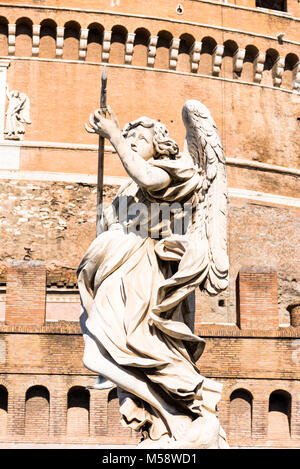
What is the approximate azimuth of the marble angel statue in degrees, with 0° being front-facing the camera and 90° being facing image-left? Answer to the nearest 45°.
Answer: approximately 45°

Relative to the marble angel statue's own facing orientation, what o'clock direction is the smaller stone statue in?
The smaller stone statue is roughly at 4 o'clock from the marble angel statue.
